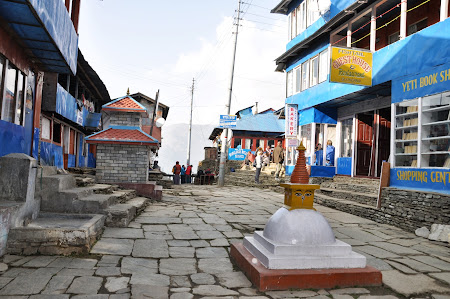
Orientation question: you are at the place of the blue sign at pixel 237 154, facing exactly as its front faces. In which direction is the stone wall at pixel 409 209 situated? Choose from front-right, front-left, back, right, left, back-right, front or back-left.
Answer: front

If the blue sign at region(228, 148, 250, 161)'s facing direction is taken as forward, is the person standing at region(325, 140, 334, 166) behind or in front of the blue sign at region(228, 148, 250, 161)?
in front

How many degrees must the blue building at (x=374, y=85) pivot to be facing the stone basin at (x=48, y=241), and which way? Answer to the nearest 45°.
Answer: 0° — it already faces it

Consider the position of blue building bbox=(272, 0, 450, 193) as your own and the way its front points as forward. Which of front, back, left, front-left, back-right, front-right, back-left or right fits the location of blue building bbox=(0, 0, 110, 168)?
front

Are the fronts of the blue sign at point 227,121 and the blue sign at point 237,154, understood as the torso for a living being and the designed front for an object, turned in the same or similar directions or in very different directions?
same or similar directions

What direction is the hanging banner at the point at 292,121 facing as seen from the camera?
toward the camera

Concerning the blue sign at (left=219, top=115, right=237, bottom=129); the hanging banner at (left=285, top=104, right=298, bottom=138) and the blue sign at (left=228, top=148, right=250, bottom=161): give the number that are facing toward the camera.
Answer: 3

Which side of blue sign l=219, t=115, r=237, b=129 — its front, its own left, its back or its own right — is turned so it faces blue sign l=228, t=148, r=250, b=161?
back

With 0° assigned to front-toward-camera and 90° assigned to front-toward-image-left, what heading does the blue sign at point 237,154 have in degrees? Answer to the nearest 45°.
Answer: approximately 0°

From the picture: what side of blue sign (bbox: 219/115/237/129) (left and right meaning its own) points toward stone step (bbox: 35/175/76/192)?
front

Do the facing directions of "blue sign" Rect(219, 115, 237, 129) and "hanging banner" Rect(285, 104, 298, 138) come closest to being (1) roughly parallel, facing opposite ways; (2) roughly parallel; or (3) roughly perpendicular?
roughly parallel

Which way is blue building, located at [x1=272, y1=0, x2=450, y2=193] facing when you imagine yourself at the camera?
facing the viewer and to the left of the viewer
